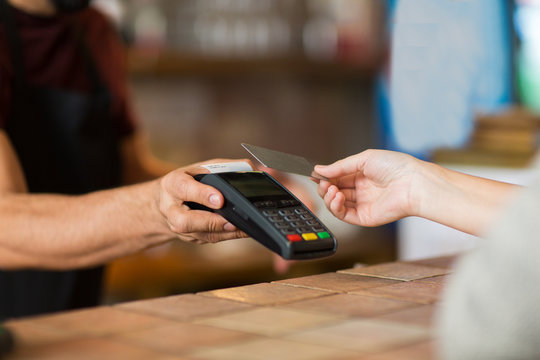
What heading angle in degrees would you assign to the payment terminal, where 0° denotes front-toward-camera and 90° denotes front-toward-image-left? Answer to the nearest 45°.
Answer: approximately 315°
